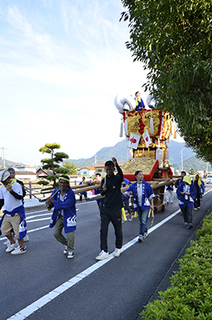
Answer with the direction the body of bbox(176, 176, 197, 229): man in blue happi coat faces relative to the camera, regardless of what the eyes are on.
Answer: toward the camera

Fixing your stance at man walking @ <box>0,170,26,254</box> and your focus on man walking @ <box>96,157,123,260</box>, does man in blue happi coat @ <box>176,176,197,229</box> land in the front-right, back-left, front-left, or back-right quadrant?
front-left

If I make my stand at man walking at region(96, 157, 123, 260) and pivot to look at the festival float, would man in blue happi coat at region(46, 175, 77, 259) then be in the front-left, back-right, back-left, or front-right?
back-left

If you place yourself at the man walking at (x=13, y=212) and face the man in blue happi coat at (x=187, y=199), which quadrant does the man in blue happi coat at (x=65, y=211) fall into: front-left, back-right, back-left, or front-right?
front-right

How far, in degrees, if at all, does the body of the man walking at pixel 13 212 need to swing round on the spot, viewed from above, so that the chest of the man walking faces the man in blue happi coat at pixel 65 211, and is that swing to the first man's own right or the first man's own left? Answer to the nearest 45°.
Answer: approximately 90° to the first man's own left

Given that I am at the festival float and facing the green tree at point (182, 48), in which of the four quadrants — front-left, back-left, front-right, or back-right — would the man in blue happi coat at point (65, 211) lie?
front-right

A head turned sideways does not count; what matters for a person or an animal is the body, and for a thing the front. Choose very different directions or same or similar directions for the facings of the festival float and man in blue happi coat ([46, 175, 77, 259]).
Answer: same or similar directions

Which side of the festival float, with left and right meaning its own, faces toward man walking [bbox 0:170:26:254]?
front

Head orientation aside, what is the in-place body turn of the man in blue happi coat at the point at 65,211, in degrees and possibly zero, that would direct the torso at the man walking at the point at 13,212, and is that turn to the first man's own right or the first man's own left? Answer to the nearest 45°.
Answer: approximately 90° to the first man's own right

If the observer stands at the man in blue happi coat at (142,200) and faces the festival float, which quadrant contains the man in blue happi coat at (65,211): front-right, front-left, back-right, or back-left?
back-left

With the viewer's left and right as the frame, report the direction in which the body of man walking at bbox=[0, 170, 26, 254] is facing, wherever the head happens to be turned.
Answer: facing the viewer and to the left of the viewer

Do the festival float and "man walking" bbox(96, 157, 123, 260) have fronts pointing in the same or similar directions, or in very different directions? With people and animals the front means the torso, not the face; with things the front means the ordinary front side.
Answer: same or similar directions

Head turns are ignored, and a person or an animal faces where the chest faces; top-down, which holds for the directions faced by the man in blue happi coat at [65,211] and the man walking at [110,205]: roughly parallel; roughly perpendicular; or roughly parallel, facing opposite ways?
roughly parallel

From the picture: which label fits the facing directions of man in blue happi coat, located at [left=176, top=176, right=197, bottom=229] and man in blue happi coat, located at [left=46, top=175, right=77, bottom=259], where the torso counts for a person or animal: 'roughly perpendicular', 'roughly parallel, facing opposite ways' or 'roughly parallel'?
roughly parallel
